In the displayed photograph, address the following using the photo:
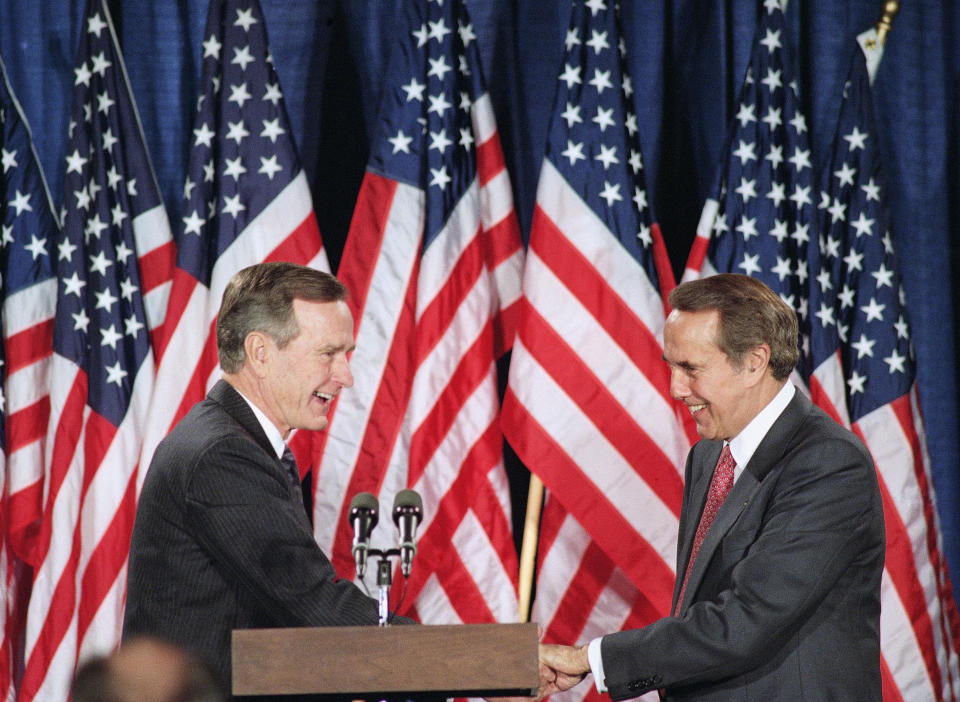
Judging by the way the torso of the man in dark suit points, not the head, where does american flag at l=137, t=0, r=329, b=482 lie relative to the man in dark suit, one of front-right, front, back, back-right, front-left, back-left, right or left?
left

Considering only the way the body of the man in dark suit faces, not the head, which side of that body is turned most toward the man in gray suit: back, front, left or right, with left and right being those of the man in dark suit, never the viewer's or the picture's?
front

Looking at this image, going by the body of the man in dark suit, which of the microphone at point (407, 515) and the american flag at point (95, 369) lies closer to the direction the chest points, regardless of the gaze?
the microphone

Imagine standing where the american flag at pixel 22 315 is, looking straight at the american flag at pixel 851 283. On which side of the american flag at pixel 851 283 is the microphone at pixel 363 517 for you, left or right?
right

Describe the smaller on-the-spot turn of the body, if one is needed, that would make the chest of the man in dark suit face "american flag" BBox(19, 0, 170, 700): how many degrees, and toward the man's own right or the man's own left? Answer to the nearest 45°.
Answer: approximately 90° to the man's own left

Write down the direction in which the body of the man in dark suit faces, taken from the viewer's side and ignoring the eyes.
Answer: to the viewer's right

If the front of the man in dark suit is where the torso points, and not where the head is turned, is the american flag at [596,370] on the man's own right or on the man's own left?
on the man's own left

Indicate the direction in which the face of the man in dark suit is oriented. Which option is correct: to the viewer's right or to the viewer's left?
to the viewer's right

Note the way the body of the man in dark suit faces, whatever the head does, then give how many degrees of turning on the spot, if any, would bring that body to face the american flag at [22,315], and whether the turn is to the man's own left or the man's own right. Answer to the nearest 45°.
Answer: approximately 90° to the man's own left
